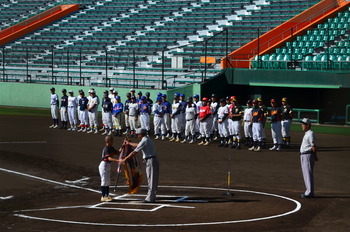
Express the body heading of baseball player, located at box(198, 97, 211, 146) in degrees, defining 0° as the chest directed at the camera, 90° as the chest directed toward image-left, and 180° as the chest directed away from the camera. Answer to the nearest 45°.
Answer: approximately 45°

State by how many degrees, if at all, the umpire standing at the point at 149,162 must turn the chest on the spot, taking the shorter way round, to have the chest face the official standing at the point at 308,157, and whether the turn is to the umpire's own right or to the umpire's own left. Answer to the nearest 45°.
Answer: approximately 180°

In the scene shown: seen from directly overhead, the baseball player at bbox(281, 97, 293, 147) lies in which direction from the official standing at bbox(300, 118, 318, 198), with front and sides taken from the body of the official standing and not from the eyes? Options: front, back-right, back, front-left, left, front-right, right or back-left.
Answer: right

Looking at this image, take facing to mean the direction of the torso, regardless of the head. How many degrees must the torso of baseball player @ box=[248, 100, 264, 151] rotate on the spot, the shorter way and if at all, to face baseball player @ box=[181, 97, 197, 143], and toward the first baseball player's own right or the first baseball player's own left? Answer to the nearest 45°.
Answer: approximately 90° to the first baseball player's own right

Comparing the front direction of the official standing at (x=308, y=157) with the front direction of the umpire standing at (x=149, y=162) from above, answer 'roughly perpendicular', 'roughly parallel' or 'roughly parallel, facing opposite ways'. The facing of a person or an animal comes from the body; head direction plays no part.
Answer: roughly parallel

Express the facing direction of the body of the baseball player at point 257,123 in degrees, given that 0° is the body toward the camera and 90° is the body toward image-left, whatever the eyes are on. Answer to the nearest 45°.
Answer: approximately 45°

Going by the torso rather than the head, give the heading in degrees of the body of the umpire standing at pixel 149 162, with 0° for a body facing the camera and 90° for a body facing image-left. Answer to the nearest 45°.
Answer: approximately 90°

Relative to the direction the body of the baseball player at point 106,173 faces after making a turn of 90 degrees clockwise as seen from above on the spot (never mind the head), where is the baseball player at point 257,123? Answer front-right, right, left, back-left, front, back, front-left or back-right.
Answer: back-left

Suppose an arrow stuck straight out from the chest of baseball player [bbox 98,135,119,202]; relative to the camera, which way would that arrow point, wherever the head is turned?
to the viewer's right

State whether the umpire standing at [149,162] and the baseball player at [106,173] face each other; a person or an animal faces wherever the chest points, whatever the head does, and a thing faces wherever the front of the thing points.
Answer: yes

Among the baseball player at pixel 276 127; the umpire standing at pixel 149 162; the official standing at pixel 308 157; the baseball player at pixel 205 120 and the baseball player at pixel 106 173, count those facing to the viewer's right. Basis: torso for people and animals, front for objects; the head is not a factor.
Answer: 1

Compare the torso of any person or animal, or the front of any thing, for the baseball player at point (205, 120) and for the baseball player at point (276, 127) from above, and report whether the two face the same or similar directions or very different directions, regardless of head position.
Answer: same or similar directions

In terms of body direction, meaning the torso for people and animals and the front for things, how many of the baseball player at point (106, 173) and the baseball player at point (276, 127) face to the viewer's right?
1

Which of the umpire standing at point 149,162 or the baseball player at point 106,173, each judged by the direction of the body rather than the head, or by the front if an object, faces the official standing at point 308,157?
the baseball player

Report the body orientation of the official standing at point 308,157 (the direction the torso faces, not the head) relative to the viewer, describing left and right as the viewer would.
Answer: facing to the left of the viewer

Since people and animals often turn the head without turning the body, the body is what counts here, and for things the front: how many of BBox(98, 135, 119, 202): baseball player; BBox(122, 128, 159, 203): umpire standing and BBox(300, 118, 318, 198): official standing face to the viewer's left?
2

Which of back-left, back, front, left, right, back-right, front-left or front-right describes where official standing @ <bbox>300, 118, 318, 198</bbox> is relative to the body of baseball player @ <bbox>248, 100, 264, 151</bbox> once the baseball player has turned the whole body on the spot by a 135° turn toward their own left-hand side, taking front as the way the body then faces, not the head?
right
